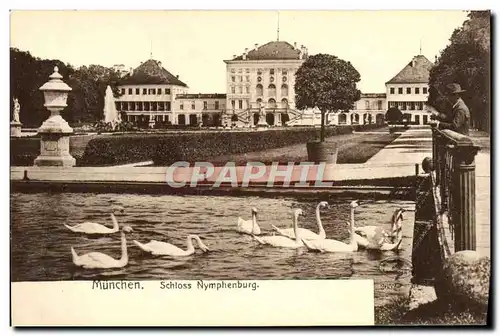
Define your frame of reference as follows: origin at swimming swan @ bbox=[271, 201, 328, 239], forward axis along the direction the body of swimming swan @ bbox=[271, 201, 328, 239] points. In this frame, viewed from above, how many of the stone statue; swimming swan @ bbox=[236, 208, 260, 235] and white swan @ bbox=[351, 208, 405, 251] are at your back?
2

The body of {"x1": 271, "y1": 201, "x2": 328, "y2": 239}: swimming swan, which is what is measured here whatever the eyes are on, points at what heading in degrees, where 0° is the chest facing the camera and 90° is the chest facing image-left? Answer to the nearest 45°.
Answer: approximately 270°
